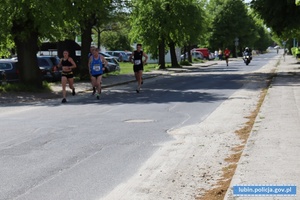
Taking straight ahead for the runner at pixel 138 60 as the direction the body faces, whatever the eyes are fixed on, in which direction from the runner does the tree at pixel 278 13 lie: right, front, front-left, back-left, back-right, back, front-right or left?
back-left

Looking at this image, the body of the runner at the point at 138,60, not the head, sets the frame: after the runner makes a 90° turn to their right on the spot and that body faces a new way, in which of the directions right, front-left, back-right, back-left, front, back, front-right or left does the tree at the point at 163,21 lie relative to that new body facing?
right

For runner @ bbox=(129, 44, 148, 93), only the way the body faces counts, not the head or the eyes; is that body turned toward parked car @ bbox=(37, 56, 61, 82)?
no

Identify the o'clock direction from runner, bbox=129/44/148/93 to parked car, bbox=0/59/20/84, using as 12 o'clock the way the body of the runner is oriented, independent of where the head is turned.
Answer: The parked car is roughly at 4 o'clock from the runner.

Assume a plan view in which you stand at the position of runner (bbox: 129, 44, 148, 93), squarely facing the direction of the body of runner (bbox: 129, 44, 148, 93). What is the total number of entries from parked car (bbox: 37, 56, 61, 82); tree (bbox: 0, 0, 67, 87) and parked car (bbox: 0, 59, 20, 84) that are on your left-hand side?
0

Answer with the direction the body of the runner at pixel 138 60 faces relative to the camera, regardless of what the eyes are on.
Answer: toward the camera

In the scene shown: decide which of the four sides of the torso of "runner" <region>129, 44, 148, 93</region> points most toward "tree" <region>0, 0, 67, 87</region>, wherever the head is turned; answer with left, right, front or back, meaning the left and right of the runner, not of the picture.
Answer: right

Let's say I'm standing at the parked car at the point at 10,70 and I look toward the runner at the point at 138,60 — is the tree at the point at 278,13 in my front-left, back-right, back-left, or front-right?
front-left
